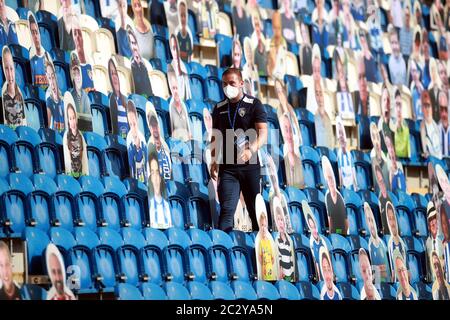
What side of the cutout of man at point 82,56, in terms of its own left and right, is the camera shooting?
front

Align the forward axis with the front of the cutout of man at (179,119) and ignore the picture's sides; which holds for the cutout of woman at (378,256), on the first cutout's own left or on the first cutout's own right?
on the first cutout's own left

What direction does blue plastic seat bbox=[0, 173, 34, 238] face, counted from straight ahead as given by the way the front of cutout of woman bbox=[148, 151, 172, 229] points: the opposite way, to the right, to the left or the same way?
the same way

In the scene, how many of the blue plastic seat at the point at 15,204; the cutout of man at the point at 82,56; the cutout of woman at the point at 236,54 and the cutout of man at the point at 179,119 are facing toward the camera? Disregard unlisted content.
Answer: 4

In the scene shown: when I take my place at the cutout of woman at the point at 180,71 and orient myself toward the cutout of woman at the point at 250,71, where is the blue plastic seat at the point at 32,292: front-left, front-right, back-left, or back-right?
back-right

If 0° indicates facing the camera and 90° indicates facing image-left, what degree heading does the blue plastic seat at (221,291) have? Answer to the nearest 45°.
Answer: approximately 315°

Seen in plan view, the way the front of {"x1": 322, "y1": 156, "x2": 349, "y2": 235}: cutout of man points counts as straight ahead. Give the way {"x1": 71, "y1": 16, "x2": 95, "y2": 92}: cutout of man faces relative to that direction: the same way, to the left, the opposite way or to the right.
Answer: the same way

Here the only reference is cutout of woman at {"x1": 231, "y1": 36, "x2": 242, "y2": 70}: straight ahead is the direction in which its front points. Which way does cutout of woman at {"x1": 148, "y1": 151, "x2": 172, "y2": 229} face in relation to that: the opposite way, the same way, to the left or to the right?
the same way

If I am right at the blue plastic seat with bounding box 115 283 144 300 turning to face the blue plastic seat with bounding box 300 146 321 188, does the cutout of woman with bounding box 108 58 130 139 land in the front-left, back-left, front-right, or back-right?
front-left

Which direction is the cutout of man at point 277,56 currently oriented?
toward the camera

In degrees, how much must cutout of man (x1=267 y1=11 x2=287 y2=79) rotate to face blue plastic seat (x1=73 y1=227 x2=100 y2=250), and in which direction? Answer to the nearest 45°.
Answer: approximately 45° to its right

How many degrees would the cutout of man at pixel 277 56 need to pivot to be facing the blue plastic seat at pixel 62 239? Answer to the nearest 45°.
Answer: approximately 45° to its right

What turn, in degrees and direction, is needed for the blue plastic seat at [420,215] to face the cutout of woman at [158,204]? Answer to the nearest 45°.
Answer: approximately 90° to its right

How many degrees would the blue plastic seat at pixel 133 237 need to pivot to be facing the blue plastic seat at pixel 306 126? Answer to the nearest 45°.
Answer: approximately 90° to its left

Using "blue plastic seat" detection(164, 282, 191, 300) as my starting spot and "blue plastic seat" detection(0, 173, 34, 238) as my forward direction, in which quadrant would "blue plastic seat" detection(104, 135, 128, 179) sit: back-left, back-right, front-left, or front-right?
front-right

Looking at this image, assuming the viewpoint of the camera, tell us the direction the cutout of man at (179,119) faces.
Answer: facing the viewer
